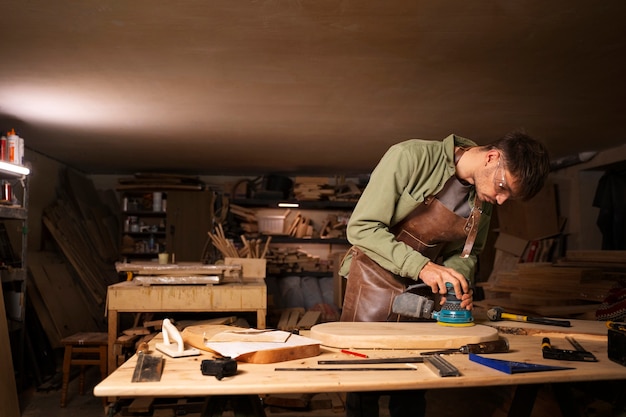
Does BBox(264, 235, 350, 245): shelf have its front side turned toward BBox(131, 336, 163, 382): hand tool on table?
yes

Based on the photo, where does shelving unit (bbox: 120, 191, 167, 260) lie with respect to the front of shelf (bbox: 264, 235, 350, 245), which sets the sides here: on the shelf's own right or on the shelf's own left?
on the shelf's own right

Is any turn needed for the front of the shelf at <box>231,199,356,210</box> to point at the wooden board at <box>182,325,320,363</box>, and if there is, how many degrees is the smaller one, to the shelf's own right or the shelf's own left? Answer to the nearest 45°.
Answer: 0° — it already faces it

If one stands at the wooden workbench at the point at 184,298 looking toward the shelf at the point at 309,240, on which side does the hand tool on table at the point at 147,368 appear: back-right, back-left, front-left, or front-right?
back-right

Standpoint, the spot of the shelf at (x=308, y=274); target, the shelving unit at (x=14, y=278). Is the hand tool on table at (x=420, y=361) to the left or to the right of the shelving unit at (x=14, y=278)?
left

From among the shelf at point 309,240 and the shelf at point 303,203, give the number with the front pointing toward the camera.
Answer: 2

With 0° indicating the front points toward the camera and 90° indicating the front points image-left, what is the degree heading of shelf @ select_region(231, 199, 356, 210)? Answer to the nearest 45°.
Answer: approximately 0°

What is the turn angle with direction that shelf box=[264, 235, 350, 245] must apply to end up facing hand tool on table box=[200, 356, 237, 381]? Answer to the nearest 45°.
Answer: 0° — it already faces it
